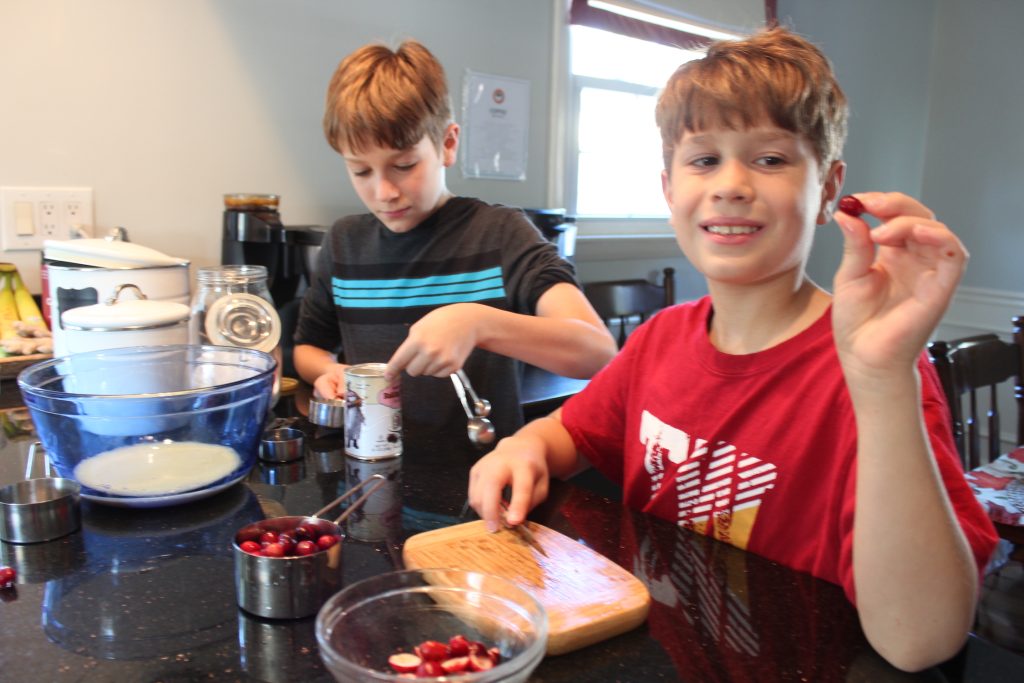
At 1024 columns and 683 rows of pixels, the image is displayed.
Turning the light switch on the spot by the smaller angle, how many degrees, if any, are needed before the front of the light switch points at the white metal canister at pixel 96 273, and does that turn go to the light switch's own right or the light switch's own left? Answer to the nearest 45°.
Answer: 0° — it already faces it

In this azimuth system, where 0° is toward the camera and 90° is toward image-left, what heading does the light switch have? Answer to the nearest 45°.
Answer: approximately 0°

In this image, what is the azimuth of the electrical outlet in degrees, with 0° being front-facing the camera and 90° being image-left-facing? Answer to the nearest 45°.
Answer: approximately 0°

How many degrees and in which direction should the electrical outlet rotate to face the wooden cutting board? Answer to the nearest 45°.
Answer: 0° — it already faces it

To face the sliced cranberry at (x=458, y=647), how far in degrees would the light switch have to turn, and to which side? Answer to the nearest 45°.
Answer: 0° — it already faces it

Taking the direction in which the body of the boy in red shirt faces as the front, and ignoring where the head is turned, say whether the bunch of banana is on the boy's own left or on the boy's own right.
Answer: on the boy's own right
